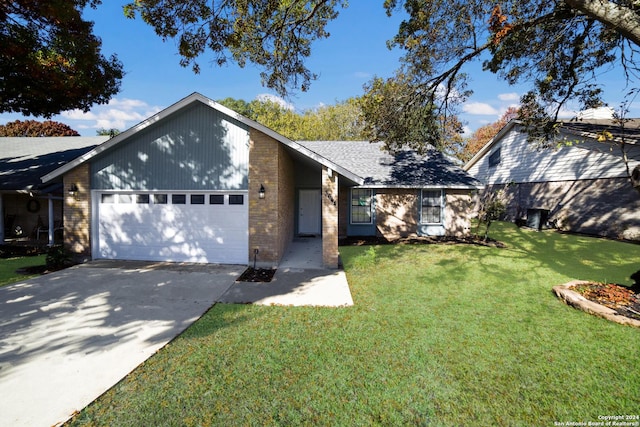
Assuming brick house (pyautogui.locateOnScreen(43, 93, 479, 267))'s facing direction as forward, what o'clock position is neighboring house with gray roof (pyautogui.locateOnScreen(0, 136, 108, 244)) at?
The neighboring house with gray roof is roughly at 4 o'clock from the brick house.

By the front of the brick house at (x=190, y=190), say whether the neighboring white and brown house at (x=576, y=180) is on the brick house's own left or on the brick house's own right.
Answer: on the brick house's own left

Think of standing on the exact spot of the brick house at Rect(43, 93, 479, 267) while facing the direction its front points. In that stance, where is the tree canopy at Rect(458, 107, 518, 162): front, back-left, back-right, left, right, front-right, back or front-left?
back-left

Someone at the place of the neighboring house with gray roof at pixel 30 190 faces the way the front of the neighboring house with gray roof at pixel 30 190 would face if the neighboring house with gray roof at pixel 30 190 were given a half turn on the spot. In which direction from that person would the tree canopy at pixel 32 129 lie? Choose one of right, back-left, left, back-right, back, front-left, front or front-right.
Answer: front

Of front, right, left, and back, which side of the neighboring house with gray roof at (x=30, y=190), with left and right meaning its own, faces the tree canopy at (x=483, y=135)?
left

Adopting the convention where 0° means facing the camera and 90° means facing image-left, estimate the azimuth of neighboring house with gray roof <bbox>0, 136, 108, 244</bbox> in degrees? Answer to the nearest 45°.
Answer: approximately 0°

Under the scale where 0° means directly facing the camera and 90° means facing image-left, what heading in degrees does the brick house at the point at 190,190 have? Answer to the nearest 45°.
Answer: approximately 0°

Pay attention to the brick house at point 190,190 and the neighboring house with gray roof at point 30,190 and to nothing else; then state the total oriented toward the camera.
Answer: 2

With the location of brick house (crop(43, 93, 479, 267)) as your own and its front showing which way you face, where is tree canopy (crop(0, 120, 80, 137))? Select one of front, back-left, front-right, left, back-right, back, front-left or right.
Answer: back-right
